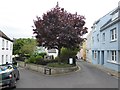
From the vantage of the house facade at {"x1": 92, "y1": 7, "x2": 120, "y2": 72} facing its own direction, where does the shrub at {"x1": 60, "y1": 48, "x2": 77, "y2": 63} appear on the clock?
The shrub is roughly at 2 o'clock from the house facade.

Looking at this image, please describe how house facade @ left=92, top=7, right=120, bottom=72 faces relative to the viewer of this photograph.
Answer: facing the viewer and to the left of the viewer

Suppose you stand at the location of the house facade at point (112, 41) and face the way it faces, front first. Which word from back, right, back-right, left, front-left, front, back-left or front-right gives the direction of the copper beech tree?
front
